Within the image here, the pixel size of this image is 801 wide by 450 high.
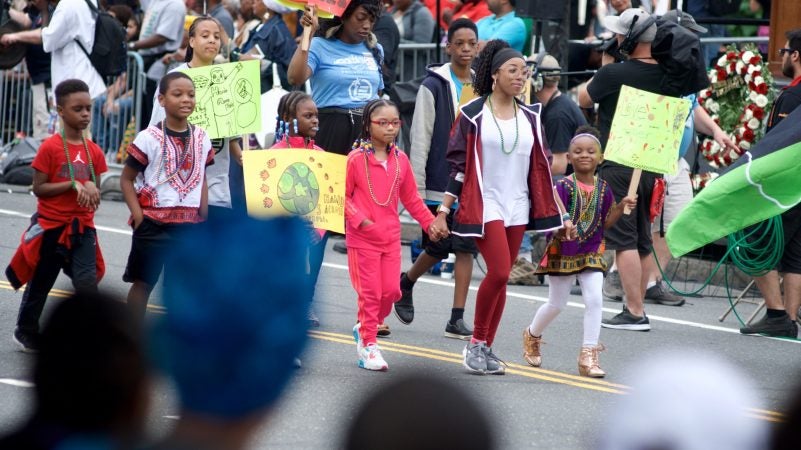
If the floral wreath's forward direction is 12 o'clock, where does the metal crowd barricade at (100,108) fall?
The metal crowd barricade is roughly at 2 o'clock from the floral wreath.

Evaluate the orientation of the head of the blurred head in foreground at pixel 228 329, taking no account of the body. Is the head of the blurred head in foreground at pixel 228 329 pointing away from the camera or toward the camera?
away from the camera

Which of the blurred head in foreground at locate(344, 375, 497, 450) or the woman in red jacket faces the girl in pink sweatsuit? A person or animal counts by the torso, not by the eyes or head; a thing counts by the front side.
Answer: the blurred head in foreground

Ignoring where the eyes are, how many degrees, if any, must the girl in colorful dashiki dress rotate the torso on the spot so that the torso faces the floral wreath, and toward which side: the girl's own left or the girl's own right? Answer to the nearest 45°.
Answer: approximately 180°

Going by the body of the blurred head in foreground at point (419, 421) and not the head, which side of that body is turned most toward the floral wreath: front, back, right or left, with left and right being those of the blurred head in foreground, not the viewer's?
front

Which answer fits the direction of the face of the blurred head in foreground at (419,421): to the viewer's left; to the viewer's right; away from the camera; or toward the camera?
away from the camera

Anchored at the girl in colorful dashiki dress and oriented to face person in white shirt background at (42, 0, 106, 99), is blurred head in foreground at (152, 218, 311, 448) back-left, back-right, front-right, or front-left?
back-left

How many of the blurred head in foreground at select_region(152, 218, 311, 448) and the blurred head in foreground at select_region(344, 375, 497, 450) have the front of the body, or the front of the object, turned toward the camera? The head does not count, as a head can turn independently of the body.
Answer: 0

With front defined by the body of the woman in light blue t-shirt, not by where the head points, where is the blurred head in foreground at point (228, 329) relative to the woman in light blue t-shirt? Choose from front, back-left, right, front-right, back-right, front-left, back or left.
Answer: front-right

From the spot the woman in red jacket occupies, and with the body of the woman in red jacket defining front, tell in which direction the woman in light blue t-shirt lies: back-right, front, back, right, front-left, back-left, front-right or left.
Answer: back

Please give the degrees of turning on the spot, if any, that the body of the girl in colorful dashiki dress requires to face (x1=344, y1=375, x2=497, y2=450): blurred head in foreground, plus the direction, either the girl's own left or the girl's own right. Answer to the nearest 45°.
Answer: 0° — they already face them

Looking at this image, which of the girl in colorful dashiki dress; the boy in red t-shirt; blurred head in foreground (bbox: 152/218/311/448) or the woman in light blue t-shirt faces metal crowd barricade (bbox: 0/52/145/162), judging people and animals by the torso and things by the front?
the blurred head in foreground

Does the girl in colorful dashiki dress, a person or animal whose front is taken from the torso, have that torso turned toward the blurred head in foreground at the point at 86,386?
yes

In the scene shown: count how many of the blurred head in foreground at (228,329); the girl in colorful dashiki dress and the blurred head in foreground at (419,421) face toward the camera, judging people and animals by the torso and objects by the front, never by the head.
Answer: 1

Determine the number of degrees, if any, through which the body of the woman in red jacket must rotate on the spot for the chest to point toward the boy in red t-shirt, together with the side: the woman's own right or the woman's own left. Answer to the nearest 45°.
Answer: approximately 135° to the woman's own right

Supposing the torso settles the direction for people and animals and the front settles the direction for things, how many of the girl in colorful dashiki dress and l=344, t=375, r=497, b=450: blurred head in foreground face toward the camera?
1
